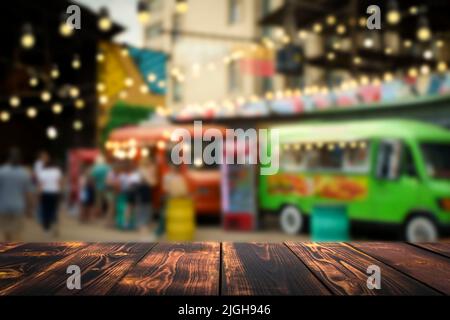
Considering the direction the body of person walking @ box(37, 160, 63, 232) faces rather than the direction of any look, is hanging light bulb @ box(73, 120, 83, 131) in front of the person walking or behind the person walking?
in front

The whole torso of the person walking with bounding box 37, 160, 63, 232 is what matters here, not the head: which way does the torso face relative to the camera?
away from the camera

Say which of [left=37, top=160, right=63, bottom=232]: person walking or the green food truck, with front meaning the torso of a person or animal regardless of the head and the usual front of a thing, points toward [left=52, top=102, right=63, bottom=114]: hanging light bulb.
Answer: the person walking

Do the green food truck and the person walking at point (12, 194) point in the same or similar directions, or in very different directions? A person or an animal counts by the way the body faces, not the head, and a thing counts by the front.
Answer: very different directions

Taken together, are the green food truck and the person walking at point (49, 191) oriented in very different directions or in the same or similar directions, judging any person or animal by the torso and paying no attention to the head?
very different directions

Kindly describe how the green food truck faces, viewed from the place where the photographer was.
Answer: facing the viewer and to the right of the viewer
